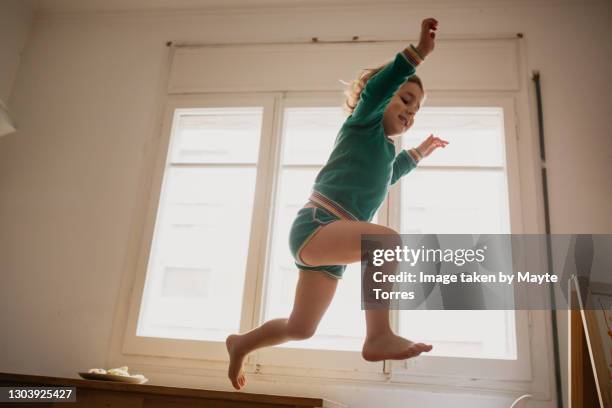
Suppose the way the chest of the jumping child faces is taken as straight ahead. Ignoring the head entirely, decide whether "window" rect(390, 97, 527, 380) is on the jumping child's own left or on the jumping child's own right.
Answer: on the jumping child's own left

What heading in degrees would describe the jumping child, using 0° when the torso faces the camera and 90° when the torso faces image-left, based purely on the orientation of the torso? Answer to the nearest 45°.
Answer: approximately 270°

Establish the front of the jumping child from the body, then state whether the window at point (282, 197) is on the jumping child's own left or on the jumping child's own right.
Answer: on the jumping child's own left

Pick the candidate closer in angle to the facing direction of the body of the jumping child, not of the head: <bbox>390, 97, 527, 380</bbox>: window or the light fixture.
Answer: the window
